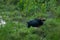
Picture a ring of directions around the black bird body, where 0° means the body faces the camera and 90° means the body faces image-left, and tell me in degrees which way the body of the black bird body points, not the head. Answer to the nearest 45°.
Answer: approximately 90°
